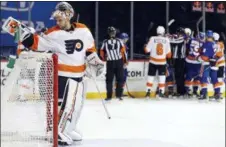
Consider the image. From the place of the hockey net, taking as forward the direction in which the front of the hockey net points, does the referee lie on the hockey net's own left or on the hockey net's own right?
on the hockey net's own left

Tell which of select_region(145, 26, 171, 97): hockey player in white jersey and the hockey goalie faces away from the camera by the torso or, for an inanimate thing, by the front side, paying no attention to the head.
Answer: the hockey player in white jersey

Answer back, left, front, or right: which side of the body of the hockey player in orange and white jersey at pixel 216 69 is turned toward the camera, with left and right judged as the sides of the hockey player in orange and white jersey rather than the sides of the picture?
left

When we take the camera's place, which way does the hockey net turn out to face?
facing to the right of the viewer

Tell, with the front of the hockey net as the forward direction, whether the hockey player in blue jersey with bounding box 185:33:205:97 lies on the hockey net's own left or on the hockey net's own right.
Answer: on the hockey net's own left

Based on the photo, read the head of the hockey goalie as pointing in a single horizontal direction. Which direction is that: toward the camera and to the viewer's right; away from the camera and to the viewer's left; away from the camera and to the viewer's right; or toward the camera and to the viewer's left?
toward the camera and to the viewer's left

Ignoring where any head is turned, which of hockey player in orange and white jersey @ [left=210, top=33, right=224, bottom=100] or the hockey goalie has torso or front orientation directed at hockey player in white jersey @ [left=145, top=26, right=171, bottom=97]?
the hockey player in orange and white jersey

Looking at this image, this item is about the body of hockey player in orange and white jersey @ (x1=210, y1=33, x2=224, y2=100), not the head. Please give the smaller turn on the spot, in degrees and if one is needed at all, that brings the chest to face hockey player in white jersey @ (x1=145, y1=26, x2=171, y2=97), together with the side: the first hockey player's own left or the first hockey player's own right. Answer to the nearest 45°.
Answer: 0° — they already face them

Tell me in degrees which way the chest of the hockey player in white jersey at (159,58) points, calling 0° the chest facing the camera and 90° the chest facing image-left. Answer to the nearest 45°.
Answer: approximately 180°

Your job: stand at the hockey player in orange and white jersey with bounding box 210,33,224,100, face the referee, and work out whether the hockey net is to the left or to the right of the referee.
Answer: left
